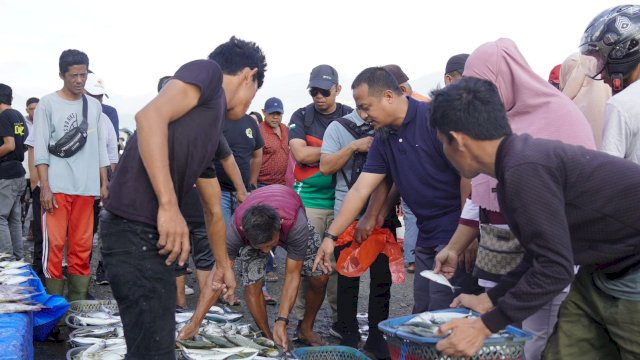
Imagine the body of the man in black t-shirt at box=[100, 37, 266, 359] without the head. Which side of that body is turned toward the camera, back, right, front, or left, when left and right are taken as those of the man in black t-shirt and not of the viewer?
right

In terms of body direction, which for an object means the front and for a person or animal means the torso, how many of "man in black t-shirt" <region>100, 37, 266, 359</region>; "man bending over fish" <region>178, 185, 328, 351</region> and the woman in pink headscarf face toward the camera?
1

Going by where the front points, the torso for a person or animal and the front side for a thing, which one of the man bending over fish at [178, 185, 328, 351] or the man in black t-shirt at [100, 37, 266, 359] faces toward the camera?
the man bending over fish

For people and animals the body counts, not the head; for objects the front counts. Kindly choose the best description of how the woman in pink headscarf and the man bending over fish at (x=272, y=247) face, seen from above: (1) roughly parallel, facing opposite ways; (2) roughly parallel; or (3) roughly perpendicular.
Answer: roughly perpendicular

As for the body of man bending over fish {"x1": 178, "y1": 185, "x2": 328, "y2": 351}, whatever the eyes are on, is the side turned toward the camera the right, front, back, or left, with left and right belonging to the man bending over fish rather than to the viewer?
front

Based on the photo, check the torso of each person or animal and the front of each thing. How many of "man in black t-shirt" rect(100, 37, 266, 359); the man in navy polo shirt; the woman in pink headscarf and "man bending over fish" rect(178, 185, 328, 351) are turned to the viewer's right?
1

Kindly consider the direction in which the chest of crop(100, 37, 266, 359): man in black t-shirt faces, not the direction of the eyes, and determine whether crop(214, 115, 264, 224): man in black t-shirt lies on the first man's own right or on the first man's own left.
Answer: on the first man's own left

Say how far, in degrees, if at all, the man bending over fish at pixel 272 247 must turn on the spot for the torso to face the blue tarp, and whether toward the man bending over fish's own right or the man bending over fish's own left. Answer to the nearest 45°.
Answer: approximately 90° to the man bending over fish's own right

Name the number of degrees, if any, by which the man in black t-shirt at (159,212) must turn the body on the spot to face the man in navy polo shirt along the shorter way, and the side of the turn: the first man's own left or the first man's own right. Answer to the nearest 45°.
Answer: approximately 45° to the first man's own left

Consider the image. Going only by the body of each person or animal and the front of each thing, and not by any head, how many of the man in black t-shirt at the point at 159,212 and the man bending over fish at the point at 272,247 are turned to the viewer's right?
1

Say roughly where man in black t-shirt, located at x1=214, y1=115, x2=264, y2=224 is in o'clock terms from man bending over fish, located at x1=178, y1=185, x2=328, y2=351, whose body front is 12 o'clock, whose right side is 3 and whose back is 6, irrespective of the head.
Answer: The man in black t-shirt is roughly at 6 o'clock from the man bending over fish.

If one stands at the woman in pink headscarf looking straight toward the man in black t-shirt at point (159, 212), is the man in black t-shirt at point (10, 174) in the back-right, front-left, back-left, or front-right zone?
front-right

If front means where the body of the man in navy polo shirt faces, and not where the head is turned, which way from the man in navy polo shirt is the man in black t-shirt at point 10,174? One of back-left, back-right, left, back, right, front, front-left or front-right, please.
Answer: right

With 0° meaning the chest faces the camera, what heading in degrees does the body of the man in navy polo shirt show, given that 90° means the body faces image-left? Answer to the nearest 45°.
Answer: approximately 45°

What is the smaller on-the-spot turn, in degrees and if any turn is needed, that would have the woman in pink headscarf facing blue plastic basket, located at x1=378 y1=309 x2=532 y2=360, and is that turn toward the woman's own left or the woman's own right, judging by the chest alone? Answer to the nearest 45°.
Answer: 0° — they already face it

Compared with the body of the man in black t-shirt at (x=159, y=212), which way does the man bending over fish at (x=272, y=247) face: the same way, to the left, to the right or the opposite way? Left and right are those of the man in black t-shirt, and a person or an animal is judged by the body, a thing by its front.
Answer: to the right

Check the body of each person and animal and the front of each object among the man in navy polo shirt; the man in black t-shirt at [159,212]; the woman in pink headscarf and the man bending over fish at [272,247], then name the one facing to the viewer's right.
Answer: the man in black t-shirt

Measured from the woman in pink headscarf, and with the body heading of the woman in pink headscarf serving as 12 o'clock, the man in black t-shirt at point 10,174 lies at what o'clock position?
The man in black t-shirt is roughly at 1 o'clock from the woman in pink headscarf.

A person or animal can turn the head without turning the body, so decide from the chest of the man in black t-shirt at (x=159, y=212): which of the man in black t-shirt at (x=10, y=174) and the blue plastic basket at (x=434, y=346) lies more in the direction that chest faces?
the blue plastic basket

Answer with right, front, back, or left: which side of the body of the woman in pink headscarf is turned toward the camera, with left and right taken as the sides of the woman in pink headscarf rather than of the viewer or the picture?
left
